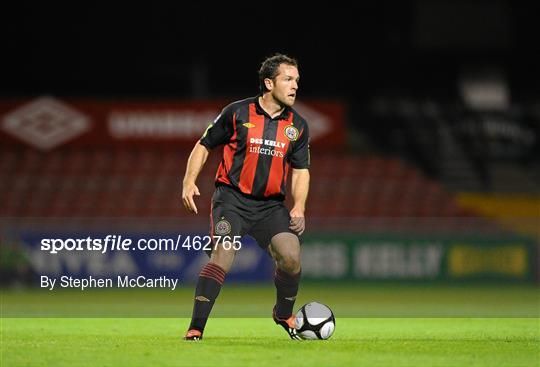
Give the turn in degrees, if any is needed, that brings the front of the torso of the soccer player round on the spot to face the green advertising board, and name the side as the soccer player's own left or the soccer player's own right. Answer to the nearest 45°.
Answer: approximately 135° to the soccer player's own left

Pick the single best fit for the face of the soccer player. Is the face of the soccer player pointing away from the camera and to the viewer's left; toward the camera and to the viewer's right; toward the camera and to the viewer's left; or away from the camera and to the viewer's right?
toward the camera and to the viewer's right

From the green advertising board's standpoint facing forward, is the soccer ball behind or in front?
in front

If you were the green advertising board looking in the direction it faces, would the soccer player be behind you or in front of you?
in front

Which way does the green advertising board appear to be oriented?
toward the camera

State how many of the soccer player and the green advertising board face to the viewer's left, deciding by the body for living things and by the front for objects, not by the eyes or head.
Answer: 0
